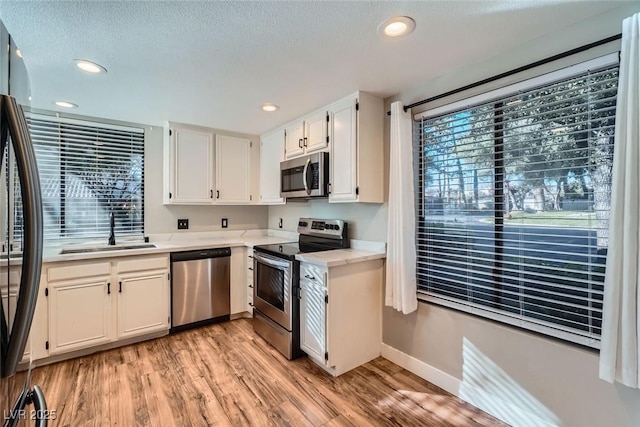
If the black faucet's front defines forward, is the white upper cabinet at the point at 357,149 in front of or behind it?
in front

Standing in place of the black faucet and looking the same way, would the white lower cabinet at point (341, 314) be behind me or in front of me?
in front

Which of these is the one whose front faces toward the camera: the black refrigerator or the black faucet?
the black faucet

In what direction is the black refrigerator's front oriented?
to the viewer's right

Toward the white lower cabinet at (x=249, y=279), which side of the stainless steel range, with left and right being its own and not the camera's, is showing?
right

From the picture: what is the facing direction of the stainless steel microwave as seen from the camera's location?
facing the viewer and to the left of the viewer

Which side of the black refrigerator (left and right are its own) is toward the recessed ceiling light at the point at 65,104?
left

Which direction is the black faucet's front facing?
toward the camera

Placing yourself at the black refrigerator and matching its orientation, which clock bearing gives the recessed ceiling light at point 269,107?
The recessed ceiling light is roughly at 11 o'clock from the black refrigerator.
